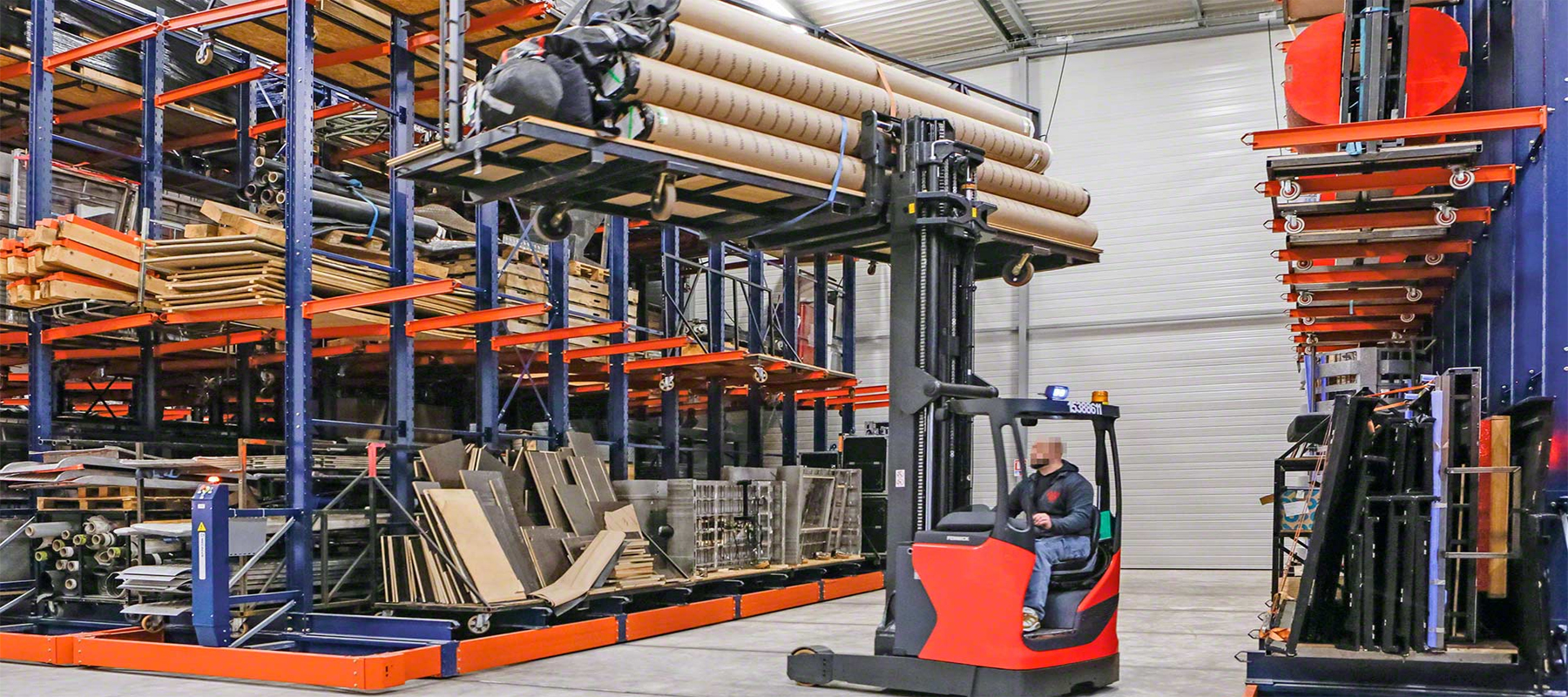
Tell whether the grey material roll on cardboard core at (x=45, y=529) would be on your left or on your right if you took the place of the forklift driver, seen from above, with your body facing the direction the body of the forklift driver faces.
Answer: on your right

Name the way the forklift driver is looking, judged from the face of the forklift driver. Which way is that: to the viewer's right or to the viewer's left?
to the viewer's left

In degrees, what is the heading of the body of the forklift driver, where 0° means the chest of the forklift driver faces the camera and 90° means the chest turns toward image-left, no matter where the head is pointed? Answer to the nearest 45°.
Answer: approximately 45°

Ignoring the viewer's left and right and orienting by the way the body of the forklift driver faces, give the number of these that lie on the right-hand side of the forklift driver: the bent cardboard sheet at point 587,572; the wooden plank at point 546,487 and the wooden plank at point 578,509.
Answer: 3

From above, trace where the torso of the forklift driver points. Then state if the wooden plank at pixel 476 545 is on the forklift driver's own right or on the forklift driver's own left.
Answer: on the forklift driver's own right
